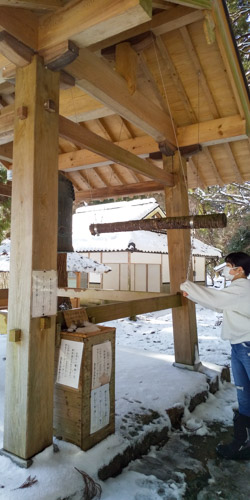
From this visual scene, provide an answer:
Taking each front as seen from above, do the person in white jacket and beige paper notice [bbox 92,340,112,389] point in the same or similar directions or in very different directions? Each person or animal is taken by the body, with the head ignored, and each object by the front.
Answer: very different directions

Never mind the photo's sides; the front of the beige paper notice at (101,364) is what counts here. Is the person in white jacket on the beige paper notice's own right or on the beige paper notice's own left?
on the beige paper notice's own left

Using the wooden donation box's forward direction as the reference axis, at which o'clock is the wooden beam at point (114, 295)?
The wooden beam is roughly at 8 o'clock from the wooden donation box.

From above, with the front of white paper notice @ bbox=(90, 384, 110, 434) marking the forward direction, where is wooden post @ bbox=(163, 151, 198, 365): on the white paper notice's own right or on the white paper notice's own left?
on the white paper notice's own left

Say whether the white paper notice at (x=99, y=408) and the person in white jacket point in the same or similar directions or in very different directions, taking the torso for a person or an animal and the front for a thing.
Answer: very different directions

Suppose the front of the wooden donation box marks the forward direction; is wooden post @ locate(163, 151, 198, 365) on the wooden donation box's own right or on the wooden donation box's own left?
on the wooden donation box's own left

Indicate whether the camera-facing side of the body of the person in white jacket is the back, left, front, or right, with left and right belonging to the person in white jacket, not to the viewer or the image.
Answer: left

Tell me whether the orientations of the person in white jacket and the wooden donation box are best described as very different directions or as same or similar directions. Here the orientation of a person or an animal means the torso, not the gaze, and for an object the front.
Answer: very different directions

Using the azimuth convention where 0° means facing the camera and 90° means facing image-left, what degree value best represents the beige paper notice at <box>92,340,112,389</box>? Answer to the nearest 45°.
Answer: approximately 315°

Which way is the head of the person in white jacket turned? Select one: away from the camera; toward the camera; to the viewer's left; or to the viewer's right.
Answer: to the viewer's left

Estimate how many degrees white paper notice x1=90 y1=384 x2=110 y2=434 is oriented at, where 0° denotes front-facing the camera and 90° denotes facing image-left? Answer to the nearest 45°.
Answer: approximately 315°

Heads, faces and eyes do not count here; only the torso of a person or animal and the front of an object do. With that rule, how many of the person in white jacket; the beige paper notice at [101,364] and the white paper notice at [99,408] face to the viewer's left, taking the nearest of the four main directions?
1

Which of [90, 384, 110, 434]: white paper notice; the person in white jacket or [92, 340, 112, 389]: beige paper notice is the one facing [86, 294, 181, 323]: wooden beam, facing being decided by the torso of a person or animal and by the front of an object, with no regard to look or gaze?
the person in white jacket
